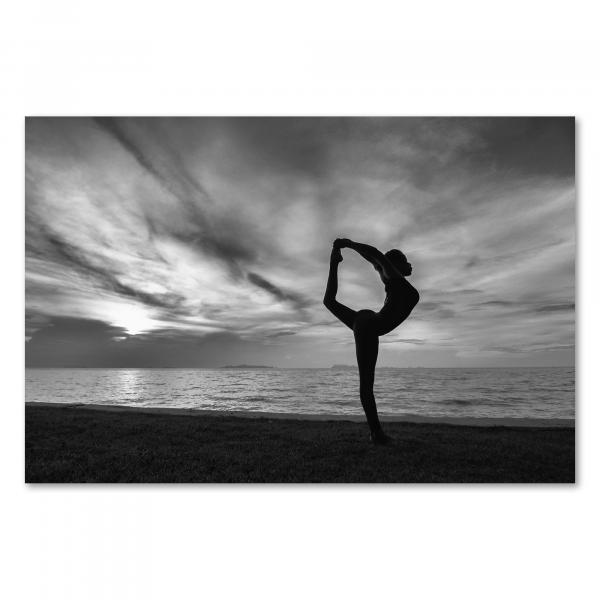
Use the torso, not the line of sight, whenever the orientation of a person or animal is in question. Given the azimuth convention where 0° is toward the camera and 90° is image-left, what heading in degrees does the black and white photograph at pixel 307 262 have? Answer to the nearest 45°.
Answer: approximately 0°
